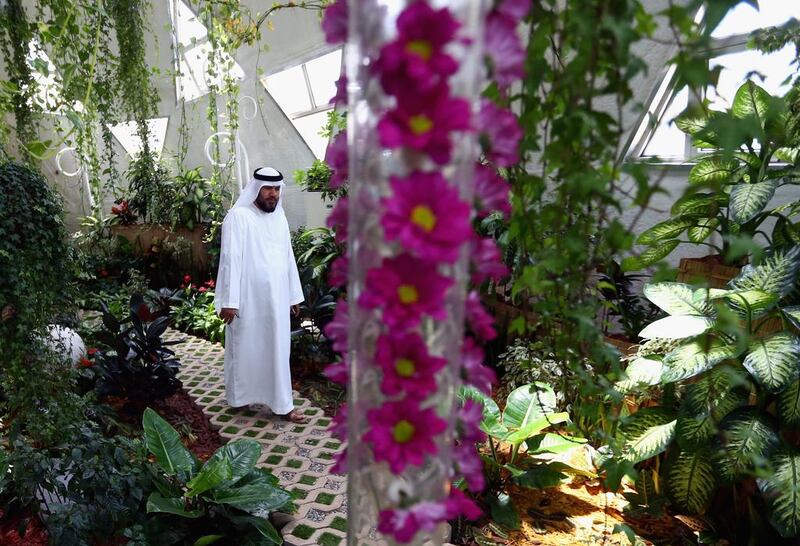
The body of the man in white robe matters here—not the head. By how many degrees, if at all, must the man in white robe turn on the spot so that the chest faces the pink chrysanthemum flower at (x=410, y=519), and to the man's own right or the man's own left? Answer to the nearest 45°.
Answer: approximately 45° to the man's own right

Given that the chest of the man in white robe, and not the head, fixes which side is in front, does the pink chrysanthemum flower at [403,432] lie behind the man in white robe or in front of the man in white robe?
in front

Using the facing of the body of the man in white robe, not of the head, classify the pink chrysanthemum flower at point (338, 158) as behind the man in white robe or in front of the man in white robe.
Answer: in front

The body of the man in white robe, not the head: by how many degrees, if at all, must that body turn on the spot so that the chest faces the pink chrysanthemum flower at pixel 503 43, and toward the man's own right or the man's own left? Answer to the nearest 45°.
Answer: approximately 45° to the man's own right

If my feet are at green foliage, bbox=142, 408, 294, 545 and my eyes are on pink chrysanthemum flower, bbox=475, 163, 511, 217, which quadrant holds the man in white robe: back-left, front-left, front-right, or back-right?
back-left

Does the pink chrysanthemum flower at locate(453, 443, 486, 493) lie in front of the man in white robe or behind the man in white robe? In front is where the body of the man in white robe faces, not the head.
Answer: in front

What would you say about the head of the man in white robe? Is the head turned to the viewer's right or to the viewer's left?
to the viewer's right

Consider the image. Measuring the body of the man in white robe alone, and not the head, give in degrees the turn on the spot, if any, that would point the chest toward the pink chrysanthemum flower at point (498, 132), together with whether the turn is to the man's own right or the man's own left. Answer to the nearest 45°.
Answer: approximately 45° to the man's own right

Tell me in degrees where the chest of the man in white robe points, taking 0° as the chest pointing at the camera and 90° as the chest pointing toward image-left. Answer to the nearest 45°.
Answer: approximately 315°
